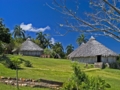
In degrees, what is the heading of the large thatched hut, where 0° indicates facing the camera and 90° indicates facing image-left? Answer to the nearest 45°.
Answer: approximately 0°

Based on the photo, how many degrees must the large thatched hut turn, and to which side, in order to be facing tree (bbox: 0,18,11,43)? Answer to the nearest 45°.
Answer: approximately 45° to its right

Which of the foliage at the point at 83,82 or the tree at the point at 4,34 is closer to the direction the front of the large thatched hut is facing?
the foliage

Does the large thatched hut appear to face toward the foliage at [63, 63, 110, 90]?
yes
